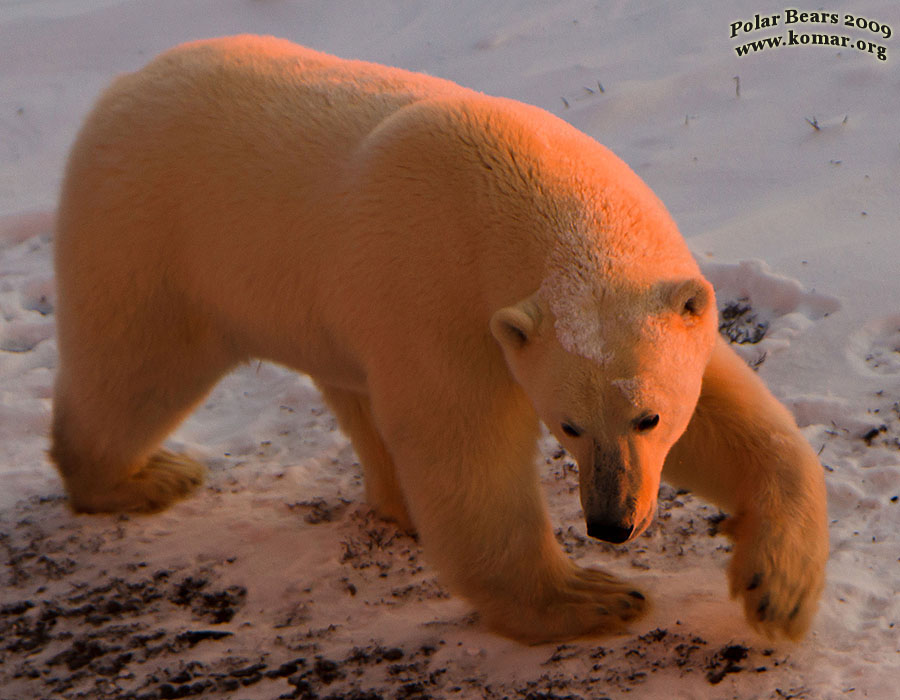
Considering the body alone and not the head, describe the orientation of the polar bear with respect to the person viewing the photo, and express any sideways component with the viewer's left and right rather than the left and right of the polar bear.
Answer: facing the viewer and to the right of the viewer
